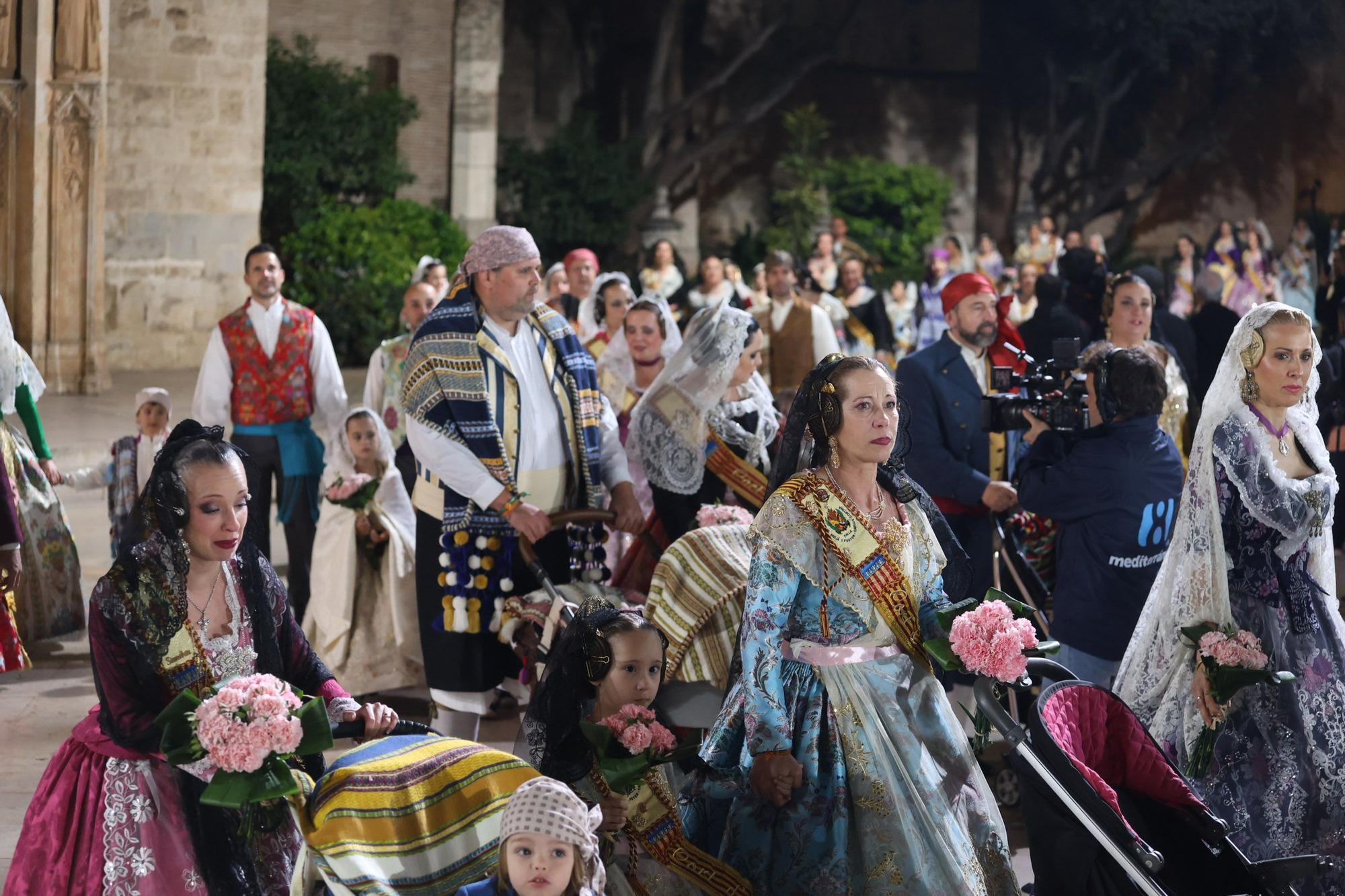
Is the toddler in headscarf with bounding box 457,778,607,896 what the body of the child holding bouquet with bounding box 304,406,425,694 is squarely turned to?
yes

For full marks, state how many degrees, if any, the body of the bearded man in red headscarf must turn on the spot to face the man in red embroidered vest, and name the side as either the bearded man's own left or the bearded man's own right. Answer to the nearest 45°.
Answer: approximately 135° to the bearded man's own right

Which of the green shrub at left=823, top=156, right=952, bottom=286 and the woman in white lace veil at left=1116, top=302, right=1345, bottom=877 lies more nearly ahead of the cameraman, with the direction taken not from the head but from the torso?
the green shrub

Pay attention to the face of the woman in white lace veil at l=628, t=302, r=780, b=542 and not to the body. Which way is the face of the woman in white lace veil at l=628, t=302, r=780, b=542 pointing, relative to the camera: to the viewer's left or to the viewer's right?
to the viewer's right

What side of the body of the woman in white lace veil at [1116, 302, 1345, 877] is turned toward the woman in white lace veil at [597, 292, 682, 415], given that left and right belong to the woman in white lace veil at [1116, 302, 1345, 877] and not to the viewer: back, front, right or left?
back

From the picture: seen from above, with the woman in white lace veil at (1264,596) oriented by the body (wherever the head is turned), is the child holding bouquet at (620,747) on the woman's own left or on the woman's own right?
on the woman's own right

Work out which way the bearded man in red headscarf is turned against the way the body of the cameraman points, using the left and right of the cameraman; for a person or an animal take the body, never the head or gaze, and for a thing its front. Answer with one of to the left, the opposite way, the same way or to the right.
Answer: the opposite way

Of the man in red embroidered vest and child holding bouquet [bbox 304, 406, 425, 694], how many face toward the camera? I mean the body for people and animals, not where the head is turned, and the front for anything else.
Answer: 2

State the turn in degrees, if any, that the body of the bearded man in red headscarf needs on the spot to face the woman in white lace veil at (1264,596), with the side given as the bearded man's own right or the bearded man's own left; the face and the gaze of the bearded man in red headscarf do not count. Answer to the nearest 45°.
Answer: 0° — they already face them

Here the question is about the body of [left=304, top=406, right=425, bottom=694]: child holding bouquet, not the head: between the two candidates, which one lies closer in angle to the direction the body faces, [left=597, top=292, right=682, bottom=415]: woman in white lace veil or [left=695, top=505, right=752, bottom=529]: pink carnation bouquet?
the pink carnation bouquet

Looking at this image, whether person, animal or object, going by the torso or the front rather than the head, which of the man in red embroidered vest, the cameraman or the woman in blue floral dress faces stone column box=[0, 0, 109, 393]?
the cameraman
